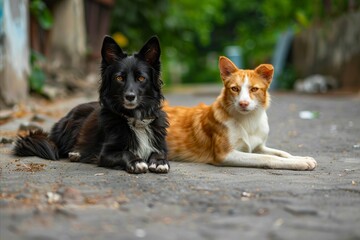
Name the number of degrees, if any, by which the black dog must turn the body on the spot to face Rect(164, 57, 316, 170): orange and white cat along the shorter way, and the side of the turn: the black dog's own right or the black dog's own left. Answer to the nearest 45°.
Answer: approximately 45° to the black dog's own left

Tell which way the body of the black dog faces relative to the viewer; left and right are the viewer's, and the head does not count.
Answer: facing the viewer and to the right of the viewer
